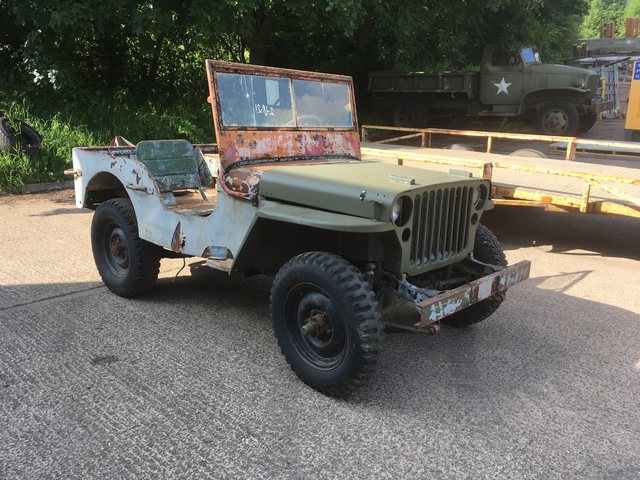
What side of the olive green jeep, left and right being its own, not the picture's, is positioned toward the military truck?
left

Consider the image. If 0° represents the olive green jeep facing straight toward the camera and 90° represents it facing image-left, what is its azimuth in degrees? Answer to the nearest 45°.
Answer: approximately 315°

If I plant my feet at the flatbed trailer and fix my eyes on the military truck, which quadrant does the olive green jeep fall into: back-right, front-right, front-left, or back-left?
back-left

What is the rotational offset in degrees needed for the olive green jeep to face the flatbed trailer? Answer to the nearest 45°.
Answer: approximately 90° to its left
